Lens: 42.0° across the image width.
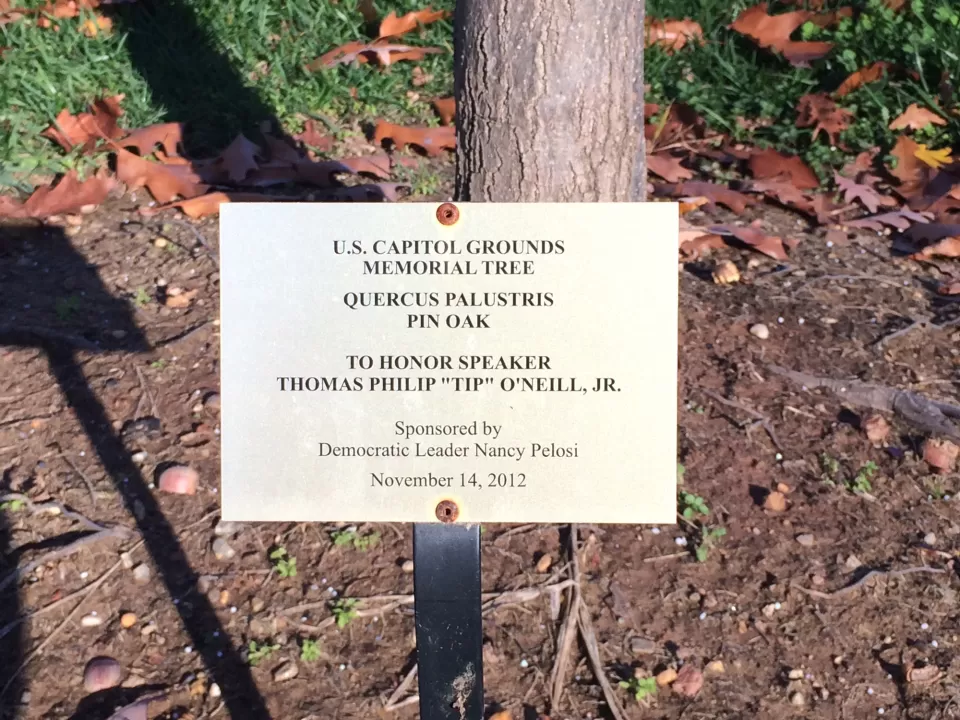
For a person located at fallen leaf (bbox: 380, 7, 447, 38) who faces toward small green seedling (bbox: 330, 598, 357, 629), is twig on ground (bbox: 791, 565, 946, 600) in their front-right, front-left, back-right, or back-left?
front-left

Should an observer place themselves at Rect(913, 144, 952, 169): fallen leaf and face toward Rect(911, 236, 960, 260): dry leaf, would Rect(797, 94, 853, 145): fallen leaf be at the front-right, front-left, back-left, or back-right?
back-right

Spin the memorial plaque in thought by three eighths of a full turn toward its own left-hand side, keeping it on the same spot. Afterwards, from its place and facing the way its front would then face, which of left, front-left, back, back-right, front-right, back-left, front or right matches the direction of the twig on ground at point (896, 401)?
front

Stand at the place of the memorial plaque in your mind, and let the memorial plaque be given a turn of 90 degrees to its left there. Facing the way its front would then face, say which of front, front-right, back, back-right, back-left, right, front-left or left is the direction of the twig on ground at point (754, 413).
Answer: front-left

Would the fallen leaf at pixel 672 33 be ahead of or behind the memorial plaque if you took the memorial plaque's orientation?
behind

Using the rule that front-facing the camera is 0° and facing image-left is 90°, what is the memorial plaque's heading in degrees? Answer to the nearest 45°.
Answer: approximately 0°

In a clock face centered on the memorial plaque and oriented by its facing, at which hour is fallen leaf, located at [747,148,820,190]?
The fallen leaf is roughly at 7 o'clock from the memorial plaque.

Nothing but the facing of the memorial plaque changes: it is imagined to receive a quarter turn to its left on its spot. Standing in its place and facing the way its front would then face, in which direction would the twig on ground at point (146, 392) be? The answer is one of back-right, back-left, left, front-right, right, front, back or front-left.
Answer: back-left

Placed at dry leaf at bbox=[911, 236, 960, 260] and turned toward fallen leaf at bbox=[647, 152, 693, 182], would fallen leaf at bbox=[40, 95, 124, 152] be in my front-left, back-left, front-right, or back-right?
front-left
